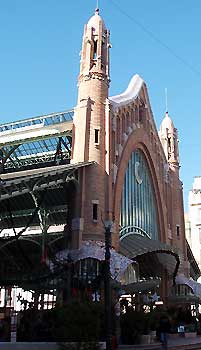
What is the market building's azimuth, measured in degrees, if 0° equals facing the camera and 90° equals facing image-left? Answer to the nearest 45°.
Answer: approximately 315°

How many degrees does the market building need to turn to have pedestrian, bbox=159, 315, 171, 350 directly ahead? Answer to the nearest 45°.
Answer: approximately 45° to its right
